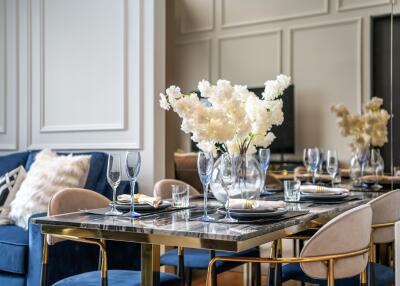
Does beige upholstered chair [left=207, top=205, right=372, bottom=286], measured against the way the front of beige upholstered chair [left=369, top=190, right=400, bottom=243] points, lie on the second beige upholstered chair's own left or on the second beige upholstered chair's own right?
on the second beige upholstered chair's own left

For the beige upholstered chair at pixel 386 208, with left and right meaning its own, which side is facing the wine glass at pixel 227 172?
left

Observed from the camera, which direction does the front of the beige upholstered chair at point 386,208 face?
facing away from the viewer and to the left of the viewer
